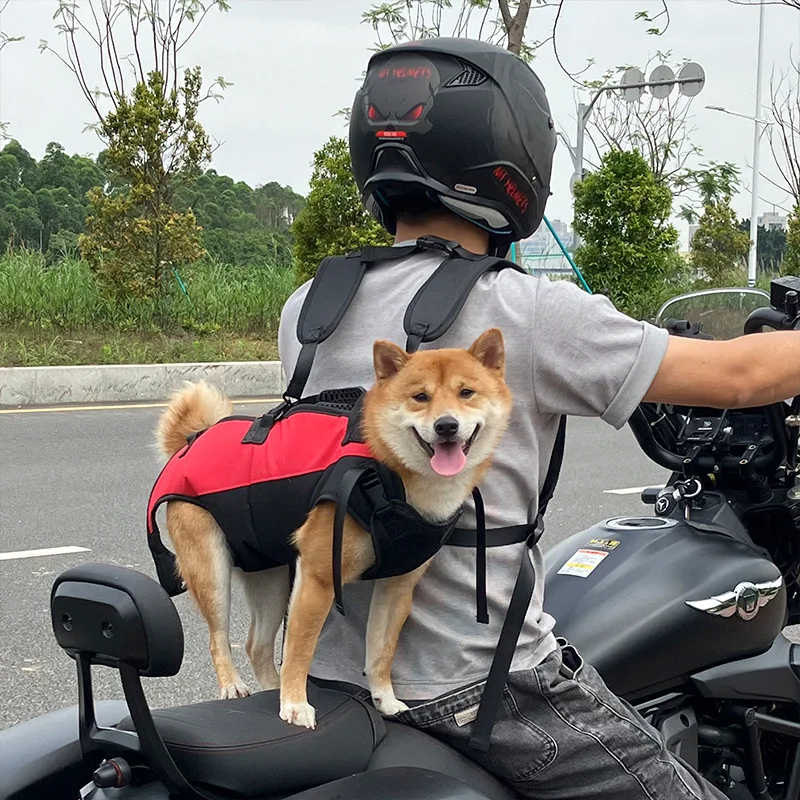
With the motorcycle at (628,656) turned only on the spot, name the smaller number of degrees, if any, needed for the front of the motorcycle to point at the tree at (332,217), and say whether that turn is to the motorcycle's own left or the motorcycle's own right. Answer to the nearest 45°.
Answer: approximately 45° to the motorcycle's own left

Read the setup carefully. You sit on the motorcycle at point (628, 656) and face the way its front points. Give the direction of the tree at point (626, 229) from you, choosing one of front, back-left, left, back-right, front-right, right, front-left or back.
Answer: front-left

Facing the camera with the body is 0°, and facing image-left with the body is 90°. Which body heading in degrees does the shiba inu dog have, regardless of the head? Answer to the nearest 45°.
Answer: approximately 315°

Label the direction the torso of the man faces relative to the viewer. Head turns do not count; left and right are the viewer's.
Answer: facing away from the viewer and to the right of the viewer

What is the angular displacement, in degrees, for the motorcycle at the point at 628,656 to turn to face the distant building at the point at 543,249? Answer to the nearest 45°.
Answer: approximately 45° to its left

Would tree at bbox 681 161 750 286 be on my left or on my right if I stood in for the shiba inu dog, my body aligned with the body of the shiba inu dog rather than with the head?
on my left

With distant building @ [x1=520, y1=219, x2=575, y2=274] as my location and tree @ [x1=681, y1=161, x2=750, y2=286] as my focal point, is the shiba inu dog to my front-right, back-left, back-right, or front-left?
front-right

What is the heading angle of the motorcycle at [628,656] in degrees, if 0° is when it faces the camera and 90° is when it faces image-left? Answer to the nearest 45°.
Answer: approximately 225°

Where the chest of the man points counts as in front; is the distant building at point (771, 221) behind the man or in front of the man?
in front

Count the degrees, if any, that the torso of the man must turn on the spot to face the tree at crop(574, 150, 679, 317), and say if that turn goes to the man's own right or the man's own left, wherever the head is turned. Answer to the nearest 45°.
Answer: approximately 45° to the man's own left

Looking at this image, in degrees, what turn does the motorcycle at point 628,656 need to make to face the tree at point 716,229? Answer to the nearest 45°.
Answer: approximately 45° to its left

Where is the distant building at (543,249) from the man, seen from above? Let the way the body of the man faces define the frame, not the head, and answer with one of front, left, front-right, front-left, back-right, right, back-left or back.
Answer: front-left
